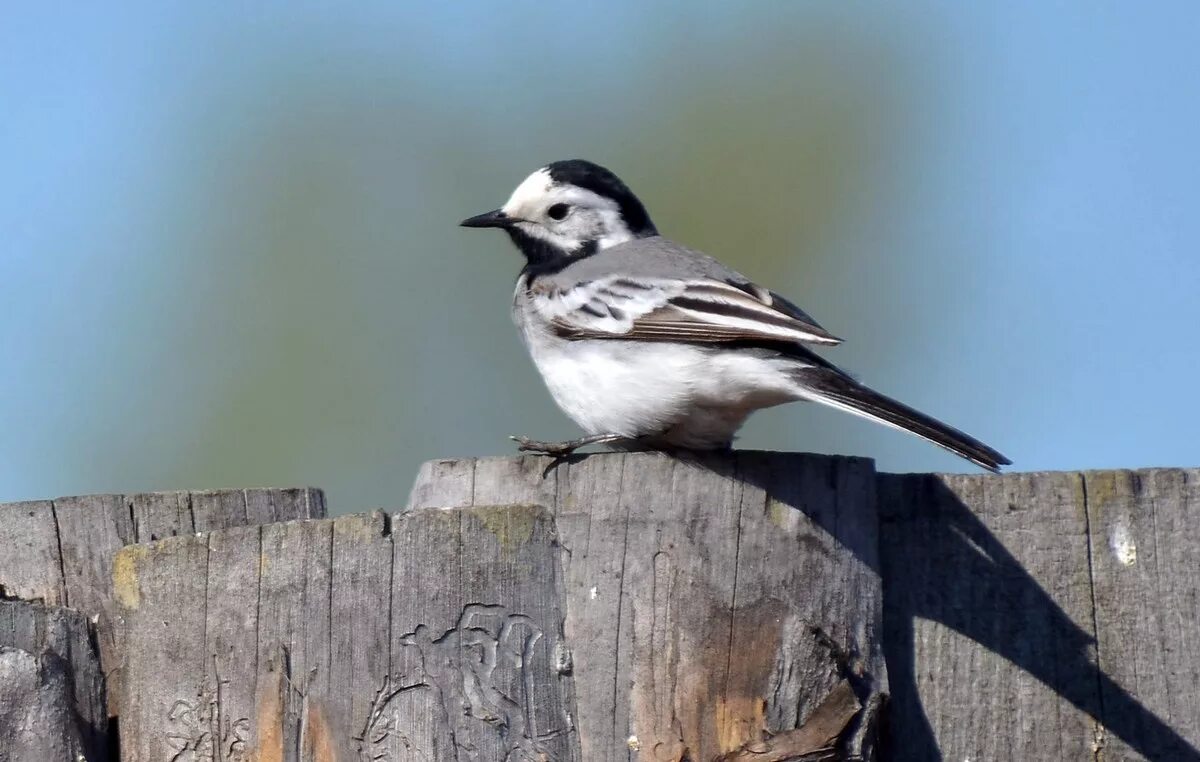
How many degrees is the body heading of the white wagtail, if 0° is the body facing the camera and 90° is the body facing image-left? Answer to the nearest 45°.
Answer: approximately 90°
